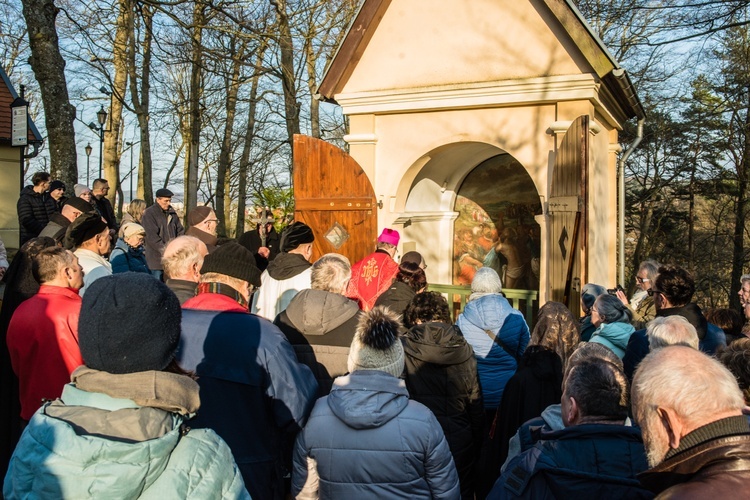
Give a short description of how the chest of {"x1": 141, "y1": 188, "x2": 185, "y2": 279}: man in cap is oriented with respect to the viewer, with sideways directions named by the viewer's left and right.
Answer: facing the viewer and to the right of the viewer

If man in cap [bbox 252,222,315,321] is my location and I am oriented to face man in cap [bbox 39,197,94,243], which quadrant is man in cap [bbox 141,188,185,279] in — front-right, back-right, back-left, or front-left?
front-right

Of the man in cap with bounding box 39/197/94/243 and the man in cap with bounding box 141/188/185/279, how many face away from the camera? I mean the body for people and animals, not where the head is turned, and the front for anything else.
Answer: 0

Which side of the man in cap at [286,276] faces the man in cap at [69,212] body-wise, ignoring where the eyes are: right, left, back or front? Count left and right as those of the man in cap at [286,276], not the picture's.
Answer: left

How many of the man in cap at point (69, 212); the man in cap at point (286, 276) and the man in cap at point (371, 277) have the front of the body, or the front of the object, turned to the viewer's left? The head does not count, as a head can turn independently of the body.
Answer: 0

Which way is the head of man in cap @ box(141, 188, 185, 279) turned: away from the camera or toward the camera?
toward the camera

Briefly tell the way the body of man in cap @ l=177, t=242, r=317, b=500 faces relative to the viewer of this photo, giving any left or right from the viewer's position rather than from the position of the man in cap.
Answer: facing away from the viewer and to the right of the viewer

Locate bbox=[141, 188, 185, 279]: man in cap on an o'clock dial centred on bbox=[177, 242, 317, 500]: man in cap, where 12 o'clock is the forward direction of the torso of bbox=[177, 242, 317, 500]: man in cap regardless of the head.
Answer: bbox=[141, 188, 185, 279]: man in cap is roughly at 10 o'clock from bbox=[177, 242, 317, 500]: man in cap.

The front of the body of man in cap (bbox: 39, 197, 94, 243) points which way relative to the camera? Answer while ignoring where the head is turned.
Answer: to the viewer's right
